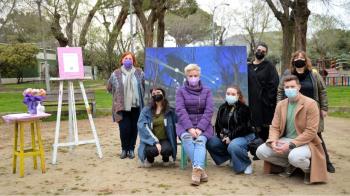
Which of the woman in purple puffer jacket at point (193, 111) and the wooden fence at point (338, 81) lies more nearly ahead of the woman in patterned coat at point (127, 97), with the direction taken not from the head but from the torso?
the woman in purple puffer jacket

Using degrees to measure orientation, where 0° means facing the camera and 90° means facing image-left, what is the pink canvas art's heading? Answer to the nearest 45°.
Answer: approximately 0°

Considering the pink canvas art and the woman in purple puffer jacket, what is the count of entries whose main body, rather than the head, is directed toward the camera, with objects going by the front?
2

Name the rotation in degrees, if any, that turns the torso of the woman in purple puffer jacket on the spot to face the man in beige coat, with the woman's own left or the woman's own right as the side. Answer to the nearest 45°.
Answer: approximately 45° to the woman's own left

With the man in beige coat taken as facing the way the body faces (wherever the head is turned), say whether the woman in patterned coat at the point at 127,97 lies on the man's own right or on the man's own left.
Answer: on the man's own right

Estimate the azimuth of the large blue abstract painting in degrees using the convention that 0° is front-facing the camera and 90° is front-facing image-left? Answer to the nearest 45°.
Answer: approximately 0°

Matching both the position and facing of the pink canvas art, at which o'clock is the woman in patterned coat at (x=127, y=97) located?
The woman in patterned coat is roughly at 10 o'clock from the pink canvas art.

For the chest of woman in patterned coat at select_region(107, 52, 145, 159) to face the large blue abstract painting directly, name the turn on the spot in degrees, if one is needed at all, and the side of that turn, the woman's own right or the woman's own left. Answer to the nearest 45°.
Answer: approximately 90° to the woman's own left

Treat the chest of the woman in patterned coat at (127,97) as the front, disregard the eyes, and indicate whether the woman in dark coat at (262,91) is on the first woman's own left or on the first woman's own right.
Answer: on the first woman's own left

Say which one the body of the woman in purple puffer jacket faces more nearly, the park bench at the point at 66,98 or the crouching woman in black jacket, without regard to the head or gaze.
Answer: the crouching woman in black jacket
